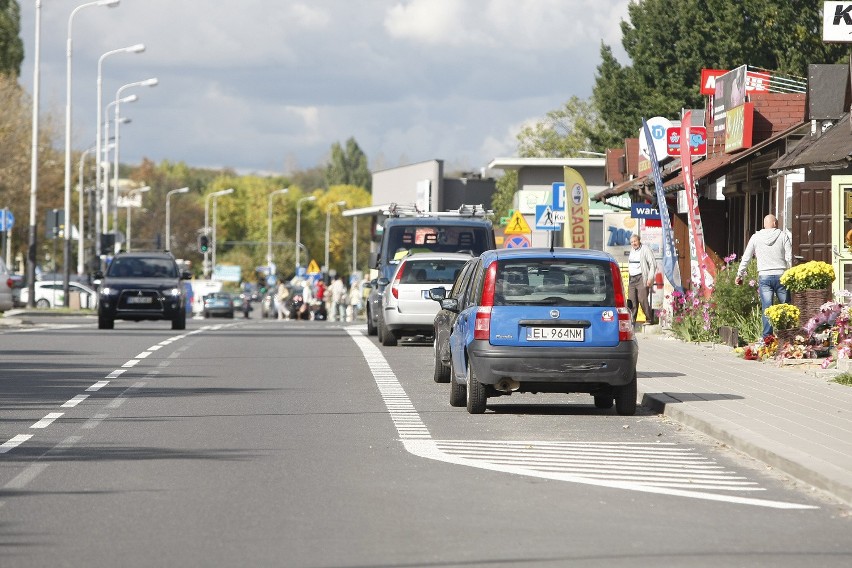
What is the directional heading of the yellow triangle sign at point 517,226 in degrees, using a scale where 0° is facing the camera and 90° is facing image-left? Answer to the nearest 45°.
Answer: approximately 0°

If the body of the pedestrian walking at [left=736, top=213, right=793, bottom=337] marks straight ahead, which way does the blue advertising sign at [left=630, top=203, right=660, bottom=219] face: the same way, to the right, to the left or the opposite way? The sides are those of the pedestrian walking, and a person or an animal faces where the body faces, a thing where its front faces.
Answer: the opposite way

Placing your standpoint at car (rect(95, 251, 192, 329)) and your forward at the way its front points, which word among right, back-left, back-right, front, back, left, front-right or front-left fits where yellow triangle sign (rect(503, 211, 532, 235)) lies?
left

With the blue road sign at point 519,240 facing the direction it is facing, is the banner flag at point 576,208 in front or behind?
in front

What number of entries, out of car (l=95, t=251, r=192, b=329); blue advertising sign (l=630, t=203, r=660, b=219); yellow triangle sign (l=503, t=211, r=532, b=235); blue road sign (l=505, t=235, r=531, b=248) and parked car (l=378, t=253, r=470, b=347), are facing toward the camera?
4

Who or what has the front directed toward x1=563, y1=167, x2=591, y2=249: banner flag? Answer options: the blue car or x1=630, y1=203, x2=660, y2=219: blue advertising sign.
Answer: the blue car

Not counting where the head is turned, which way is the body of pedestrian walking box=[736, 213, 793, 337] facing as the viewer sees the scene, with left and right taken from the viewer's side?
facing away from the viewer

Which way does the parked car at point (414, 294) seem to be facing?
away from the camera

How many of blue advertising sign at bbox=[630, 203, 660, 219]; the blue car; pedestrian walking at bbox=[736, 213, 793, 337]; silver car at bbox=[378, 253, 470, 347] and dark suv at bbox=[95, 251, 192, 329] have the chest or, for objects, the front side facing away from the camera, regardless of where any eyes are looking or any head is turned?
3

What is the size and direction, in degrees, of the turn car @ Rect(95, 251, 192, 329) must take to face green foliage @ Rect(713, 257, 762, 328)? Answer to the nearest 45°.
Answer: approximately 45° to its left

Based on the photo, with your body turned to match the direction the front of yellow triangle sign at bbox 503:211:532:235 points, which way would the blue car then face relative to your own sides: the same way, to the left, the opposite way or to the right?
the opposite way

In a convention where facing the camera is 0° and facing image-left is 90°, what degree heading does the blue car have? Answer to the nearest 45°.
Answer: approximately 180°
